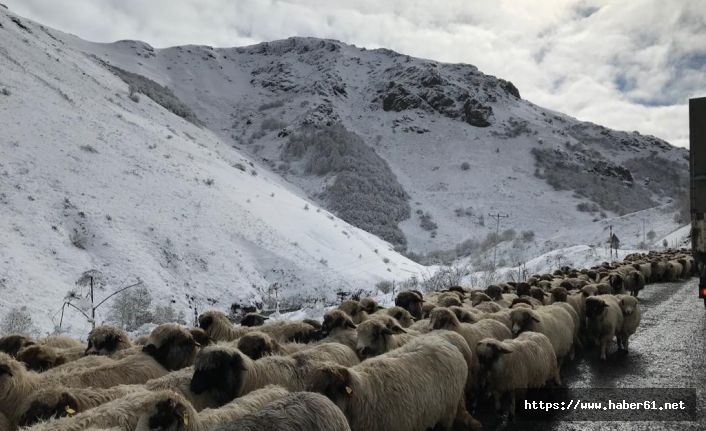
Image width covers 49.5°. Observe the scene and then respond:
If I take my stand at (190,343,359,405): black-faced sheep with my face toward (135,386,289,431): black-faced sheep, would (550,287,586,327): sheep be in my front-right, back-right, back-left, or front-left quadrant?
back-left

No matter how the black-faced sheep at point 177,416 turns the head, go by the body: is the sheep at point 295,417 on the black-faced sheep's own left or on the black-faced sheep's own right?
on the black-faced sheep's own left

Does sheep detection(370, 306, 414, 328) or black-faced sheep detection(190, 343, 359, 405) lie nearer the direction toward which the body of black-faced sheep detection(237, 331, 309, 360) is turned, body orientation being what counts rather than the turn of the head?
the black-faced sheep

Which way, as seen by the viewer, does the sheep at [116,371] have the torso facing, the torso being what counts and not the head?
to the viewer's right
